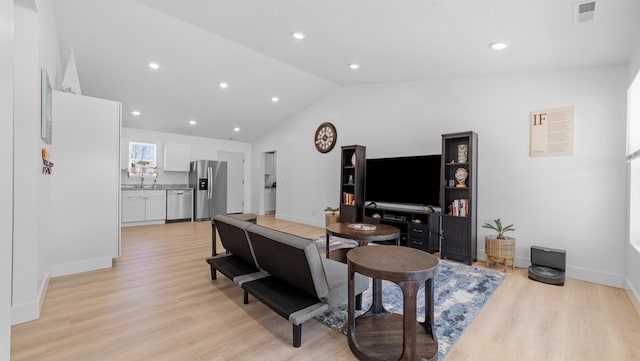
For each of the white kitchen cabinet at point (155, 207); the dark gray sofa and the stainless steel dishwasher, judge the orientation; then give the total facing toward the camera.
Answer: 2

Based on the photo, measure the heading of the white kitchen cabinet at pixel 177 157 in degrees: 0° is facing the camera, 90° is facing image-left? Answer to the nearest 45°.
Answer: approximately 0°

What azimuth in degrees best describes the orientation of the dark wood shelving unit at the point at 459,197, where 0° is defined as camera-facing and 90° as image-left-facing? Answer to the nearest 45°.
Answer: approximately 45°

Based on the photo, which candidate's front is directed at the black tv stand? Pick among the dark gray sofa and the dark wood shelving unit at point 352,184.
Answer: the dark gray sofa

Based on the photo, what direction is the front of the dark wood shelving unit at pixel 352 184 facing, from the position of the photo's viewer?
facing the viewer and to the left of the viewer

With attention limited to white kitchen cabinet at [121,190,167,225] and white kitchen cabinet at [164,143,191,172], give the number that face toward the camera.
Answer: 2

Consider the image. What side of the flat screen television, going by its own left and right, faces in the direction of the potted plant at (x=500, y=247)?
left

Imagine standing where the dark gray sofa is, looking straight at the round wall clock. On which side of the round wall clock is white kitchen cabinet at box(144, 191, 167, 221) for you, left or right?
left

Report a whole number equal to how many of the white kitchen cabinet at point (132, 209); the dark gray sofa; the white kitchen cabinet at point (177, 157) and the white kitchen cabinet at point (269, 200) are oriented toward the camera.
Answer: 3

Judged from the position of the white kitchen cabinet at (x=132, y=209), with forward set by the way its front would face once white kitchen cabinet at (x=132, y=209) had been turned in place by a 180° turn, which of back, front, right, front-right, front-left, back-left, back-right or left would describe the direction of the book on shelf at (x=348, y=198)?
back-right

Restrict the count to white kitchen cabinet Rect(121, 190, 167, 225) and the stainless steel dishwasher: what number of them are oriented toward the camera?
2

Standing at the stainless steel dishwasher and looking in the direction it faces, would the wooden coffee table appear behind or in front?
in front
